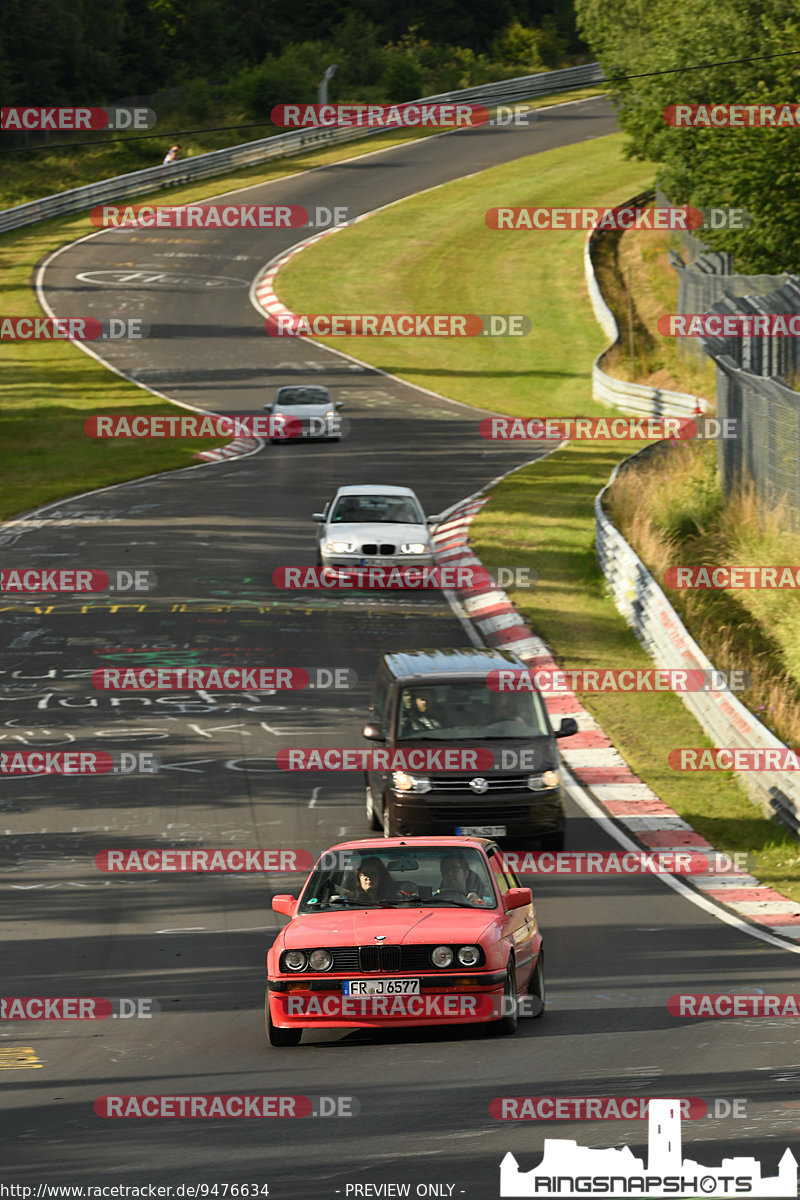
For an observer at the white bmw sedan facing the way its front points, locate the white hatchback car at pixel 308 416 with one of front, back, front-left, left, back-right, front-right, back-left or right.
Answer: back

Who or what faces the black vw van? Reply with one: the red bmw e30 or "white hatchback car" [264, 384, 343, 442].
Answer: the white hatchback car

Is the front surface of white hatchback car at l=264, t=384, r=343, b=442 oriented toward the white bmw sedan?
yes

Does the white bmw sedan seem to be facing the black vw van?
yes

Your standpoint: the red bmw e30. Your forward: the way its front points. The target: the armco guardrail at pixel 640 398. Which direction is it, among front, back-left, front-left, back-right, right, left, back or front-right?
back

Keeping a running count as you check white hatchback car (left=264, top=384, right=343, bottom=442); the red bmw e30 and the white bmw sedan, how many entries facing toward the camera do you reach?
3

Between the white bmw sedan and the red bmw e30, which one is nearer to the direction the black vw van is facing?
the red bmw e30

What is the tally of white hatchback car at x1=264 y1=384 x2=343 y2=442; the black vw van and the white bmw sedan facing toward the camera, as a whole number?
3

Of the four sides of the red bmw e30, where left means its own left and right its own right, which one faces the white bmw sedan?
back

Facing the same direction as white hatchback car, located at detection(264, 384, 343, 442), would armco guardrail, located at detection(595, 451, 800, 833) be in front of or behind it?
in front

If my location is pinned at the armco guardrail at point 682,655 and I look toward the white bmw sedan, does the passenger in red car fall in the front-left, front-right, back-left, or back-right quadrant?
back-left

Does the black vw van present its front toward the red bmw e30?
yes

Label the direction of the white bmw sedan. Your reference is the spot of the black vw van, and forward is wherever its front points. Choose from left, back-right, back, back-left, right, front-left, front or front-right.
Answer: back

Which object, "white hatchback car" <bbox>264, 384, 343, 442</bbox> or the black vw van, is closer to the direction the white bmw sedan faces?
the black vw van

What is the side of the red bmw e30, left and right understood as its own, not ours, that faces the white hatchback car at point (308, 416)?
back

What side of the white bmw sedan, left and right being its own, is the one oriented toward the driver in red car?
front
